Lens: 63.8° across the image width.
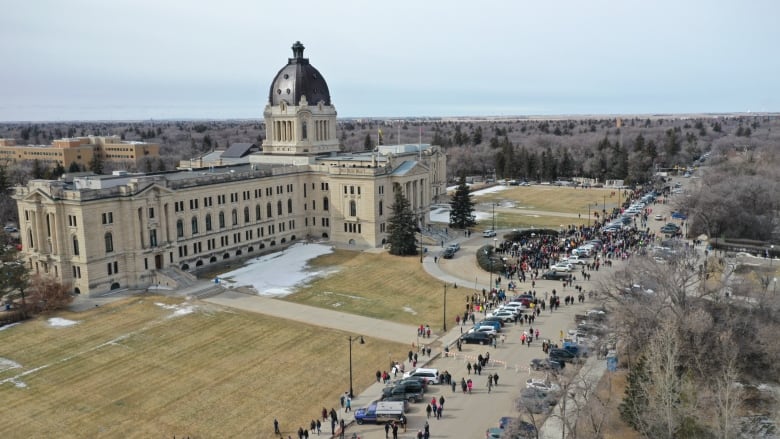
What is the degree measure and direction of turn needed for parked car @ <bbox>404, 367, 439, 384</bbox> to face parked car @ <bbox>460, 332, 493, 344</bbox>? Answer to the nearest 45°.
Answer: approximately 135° to its right

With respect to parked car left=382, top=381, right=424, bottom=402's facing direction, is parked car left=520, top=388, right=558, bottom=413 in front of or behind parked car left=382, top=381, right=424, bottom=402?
behind

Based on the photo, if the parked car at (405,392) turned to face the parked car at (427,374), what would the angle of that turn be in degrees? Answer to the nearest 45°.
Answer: approximately 135° to its right

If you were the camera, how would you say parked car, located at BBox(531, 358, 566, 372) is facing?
facing to the right of the viewer

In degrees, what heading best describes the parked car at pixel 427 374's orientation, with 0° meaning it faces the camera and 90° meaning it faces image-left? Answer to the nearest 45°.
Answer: approximately 90°

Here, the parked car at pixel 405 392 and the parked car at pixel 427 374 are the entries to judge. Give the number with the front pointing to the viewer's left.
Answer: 2

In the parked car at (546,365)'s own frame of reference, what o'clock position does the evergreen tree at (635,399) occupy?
The evergreen tree is roughly at 2 o'clock from the parked car.

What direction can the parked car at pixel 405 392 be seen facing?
to the viewer's left

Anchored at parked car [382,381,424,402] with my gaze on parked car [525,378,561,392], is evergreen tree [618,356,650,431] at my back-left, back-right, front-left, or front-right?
front-right

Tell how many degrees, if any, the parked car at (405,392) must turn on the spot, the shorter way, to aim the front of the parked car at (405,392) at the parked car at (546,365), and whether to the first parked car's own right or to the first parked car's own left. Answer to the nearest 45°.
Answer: approximately 180°

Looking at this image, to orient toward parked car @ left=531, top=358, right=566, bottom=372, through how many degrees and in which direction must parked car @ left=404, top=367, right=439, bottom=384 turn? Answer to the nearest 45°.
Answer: approximately 180°

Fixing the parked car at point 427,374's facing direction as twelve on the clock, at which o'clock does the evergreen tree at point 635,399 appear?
The evergreen tree is roughly at 7 o'clock from the parked car.
